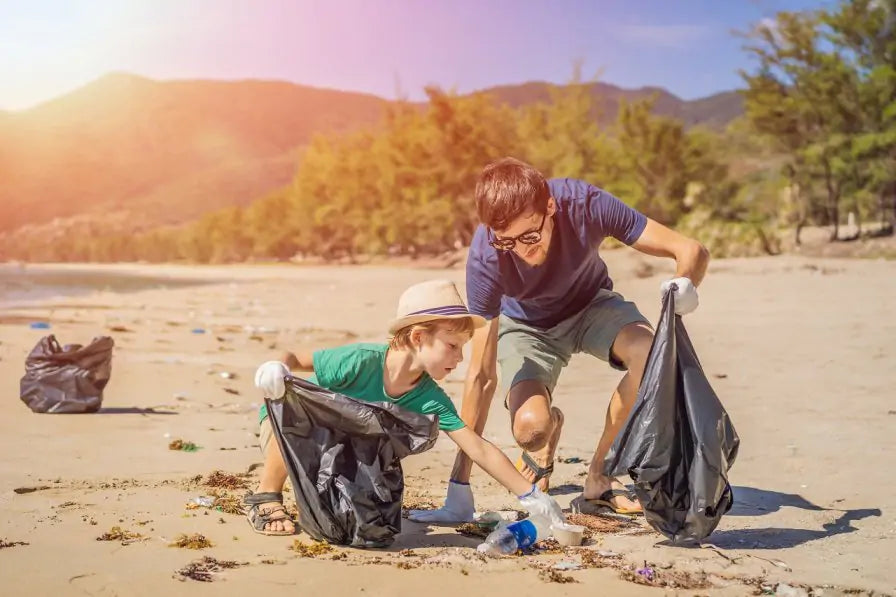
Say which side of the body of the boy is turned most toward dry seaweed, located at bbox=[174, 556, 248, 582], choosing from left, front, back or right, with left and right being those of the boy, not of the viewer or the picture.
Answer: right

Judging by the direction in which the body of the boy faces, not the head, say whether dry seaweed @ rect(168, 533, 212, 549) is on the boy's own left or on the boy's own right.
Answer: on the boy's own right

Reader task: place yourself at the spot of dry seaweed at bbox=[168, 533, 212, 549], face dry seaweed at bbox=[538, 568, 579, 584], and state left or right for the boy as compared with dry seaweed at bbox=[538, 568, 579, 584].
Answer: left

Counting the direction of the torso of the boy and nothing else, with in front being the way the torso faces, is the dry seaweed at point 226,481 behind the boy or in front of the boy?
behind

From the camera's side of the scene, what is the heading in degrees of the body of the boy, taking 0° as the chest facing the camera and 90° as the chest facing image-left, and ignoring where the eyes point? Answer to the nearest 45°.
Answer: approximately 315°

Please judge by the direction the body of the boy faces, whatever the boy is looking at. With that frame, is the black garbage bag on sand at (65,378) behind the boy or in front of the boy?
behind

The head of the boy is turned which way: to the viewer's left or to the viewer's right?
to the viewer's right

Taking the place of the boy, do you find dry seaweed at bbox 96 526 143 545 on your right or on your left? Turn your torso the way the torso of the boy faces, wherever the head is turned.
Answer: on your right
